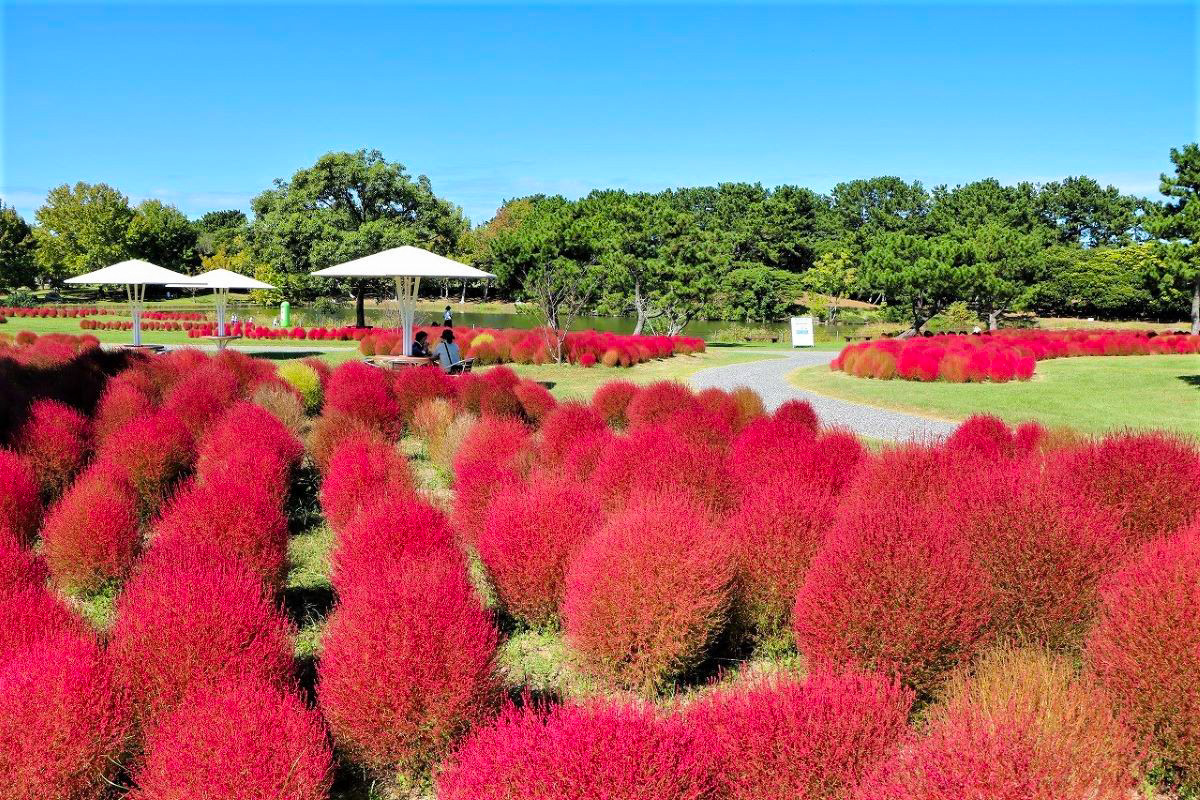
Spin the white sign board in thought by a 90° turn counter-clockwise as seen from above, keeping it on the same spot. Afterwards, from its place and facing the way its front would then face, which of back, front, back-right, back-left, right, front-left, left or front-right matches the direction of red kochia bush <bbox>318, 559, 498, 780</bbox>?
right

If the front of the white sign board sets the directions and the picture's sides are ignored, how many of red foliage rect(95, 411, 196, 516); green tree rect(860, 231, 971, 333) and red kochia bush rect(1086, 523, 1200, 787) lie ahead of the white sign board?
2

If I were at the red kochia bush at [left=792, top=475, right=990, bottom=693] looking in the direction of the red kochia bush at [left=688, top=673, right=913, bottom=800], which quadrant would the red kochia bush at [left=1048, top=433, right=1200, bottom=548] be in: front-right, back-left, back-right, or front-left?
back-left

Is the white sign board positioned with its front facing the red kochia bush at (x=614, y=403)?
yes

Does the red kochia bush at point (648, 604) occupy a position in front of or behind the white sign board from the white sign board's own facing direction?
in front

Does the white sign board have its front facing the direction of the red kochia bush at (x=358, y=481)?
yes

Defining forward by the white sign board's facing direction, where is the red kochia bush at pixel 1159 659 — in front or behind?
in front

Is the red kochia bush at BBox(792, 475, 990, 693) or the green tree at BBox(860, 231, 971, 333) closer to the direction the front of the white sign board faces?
the red kochia bush

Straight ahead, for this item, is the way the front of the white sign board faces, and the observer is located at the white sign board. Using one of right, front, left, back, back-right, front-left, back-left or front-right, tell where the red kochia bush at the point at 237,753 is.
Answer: front

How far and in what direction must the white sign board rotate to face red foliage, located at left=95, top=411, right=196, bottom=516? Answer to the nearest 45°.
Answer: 0° — it already faces it

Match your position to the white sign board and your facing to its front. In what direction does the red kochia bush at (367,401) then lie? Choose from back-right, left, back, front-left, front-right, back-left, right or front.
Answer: front

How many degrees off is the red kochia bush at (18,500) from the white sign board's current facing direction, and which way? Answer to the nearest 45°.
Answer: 0° — it already faces it

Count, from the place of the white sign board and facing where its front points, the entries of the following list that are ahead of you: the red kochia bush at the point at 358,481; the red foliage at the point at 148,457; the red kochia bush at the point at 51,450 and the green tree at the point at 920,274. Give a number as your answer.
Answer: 3

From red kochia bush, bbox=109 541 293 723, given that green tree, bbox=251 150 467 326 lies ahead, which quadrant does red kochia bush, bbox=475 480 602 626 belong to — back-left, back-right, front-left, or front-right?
front-right

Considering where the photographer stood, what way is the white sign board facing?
facing the viewer
